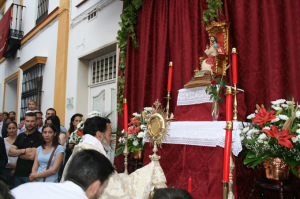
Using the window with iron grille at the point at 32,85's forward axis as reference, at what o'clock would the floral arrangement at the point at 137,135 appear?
The floral arrangement is roughly at 10 o'clock from the window with iron grille.

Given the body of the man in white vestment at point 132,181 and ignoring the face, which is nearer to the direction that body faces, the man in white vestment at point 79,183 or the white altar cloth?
the white altar cloth

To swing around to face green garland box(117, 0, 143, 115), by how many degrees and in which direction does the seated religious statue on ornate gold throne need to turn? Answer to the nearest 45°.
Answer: approximately 90° to its right

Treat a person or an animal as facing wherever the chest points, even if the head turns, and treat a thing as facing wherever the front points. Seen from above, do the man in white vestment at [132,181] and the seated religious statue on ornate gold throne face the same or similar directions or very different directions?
very different directions

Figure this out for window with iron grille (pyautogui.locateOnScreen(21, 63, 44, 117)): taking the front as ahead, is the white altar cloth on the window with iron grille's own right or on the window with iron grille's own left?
on the window with iron grille's own left

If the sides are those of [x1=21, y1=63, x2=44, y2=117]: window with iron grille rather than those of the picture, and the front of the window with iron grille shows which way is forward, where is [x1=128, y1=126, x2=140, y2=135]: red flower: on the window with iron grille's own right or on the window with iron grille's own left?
on the window with iron grille's own left

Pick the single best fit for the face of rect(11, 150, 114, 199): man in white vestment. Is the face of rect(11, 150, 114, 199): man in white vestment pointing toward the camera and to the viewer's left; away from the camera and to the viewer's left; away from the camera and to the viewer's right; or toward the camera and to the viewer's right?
away from the camera and to the viewer's right

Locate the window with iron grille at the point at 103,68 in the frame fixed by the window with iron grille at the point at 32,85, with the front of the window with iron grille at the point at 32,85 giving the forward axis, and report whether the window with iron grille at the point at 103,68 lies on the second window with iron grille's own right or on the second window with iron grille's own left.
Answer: on the second window with iron grille's own left

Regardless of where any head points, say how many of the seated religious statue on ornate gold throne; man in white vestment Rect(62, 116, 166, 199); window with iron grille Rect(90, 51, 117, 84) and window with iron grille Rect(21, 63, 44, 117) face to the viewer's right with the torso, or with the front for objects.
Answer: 1
